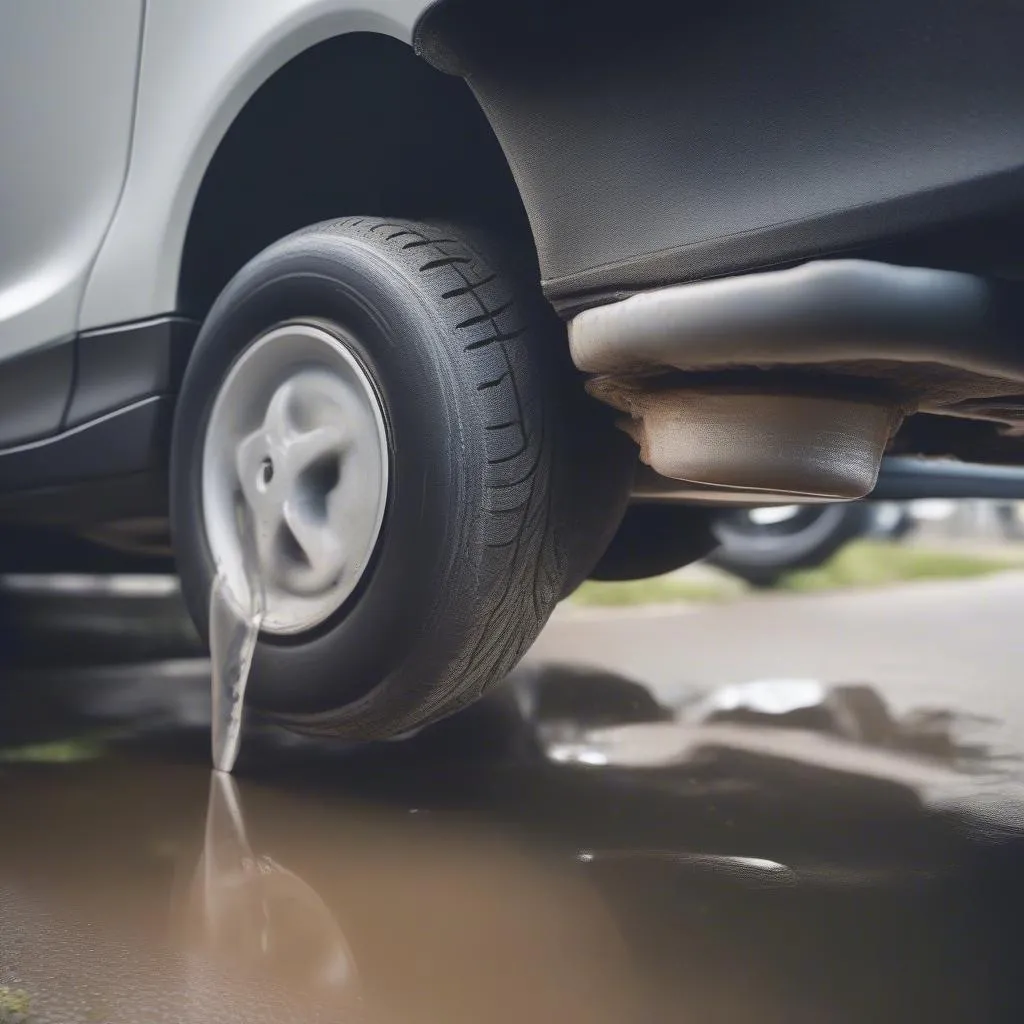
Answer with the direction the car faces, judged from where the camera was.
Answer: facing away from the viewer and to the left of the viewer
